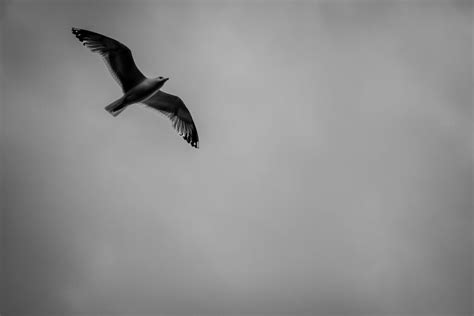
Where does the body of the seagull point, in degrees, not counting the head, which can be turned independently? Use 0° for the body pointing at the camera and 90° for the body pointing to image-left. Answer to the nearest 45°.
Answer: approximately 270°
